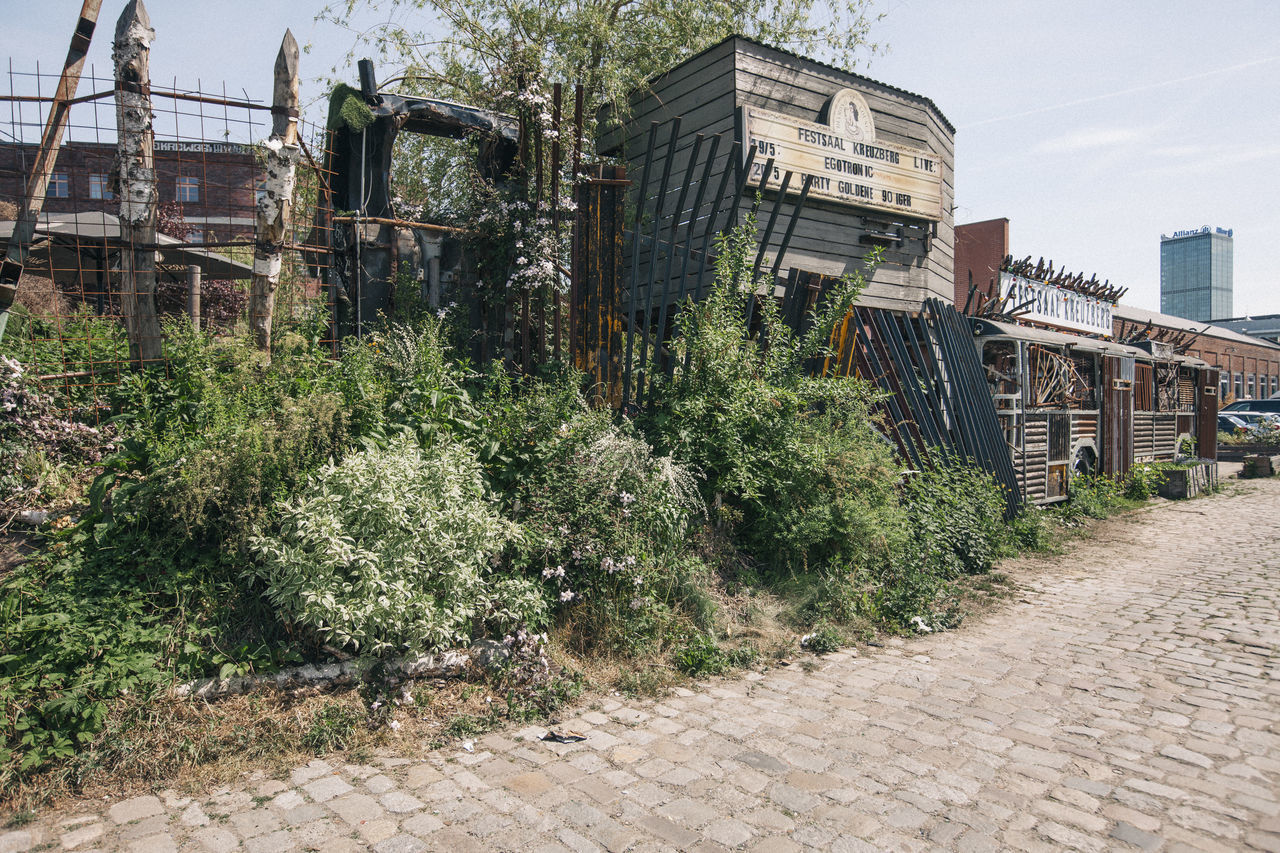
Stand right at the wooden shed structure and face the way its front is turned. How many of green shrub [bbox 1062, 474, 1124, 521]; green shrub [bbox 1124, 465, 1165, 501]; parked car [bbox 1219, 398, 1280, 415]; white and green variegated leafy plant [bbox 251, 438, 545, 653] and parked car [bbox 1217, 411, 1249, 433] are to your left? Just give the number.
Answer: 4

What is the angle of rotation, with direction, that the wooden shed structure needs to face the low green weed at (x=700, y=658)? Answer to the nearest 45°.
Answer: approximately 45° to its right

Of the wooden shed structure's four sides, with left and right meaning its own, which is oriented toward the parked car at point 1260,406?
left

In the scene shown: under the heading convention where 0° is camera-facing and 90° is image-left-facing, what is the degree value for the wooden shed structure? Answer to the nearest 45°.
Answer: approximately 315°

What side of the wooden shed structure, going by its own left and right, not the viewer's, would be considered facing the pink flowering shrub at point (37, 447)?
right

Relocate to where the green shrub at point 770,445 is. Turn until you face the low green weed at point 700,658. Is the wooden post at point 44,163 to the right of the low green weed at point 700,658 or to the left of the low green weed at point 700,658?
right

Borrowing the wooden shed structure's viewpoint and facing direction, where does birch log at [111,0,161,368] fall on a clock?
The birch log is roughly at 3 o'clock from the wooden shed structure.

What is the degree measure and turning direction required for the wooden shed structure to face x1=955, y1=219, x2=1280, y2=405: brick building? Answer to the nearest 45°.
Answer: approximately 90° to its left

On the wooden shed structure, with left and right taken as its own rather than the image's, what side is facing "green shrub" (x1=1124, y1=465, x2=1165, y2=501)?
left

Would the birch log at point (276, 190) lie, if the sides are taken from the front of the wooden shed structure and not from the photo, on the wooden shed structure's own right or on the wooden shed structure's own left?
on the wooden shed structure's own right

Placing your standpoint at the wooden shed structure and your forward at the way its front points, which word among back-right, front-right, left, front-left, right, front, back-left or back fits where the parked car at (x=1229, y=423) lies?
left

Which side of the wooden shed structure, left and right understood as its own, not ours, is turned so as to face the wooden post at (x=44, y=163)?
right
